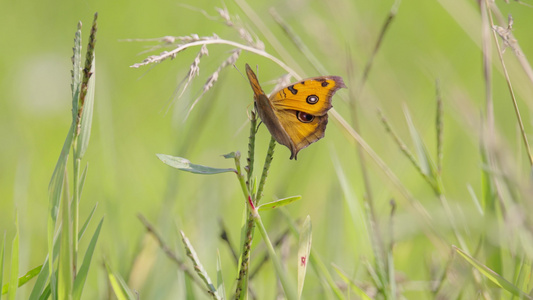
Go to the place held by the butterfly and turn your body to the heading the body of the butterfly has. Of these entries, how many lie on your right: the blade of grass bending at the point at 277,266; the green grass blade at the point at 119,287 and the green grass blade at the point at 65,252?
0

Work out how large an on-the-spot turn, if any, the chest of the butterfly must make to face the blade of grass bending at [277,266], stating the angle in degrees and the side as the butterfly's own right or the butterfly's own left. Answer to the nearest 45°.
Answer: approximately 135° to the butterfly's own left

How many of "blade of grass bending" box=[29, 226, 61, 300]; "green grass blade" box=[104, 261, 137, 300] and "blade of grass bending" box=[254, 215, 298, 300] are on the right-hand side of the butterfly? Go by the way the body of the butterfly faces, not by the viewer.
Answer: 0

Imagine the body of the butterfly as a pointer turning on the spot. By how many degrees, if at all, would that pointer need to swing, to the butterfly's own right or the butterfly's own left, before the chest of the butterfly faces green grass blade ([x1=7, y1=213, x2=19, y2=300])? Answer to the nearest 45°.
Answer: approximately 90° to the butterfly's own left

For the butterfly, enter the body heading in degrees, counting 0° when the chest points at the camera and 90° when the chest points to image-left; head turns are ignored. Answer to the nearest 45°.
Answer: approximately 135°

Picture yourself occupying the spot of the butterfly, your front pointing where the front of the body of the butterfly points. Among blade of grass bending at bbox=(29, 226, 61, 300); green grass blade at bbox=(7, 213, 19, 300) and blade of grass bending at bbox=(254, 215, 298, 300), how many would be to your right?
0

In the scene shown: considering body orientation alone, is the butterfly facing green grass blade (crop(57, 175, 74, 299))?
no

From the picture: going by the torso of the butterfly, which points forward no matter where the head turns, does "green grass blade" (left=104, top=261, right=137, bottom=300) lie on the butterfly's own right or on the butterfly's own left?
on the butterfly's own left
